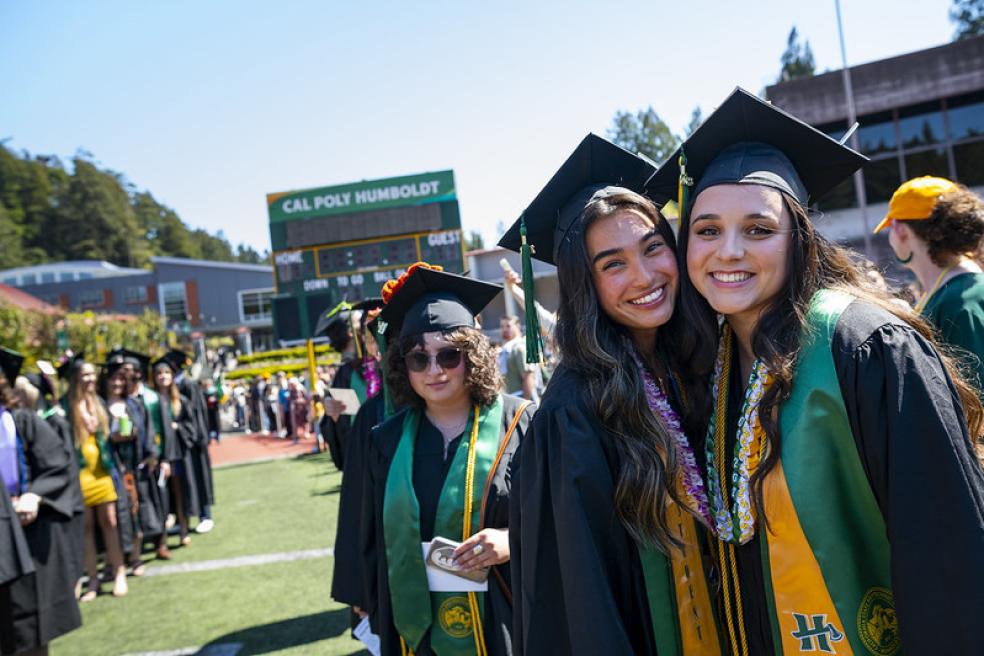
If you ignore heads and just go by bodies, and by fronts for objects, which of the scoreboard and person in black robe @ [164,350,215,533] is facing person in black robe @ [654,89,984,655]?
the scoreboard

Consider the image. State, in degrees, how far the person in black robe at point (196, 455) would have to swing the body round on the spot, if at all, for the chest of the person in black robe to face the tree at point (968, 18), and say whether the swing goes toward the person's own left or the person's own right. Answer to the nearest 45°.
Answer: approximately 180°

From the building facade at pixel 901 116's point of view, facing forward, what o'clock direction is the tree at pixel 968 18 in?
The tree is roughly at 5 o'clock from the building facade.

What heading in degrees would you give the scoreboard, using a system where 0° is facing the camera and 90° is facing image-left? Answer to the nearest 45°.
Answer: approximately 0°

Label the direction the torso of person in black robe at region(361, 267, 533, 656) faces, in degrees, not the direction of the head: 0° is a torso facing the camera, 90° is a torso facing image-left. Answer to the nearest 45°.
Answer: approximately 0°
